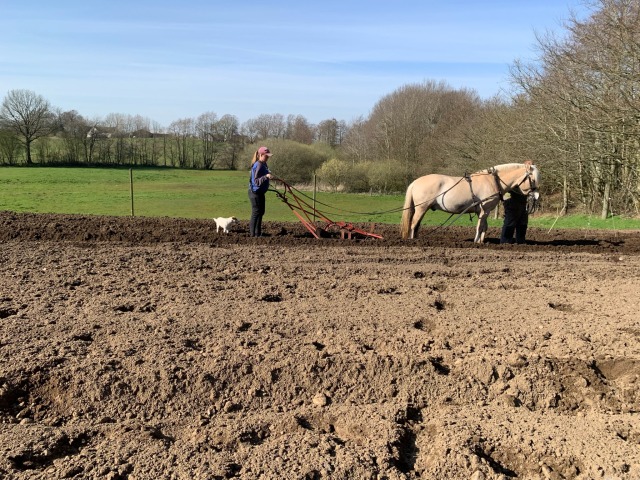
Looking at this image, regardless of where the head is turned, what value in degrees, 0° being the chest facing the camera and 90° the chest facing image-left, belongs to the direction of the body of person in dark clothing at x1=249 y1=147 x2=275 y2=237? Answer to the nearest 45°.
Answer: approximately 270°

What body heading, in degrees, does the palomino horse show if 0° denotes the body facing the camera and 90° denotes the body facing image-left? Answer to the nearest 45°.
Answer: approximately 270°

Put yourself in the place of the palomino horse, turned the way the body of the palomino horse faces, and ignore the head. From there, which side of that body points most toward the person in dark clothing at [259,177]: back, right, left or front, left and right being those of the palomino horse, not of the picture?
back

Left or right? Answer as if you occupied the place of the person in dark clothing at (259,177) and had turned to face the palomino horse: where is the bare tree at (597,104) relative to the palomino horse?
left

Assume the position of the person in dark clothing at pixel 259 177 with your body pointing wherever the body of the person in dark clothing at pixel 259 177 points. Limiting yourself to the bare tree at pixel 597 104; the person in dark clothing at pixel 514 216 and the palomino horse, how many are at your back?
0

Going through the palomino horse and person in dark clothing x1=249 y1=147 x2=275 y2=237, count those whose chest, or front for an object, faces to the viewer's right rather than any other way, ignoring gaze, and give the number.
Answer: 2

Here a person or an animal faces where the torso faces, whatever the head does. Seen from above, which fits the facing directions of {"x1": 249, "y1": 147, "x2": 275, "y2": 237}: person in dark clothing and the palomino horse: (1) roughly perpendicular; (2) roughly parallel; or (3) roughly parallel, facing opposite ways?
roughly parallel

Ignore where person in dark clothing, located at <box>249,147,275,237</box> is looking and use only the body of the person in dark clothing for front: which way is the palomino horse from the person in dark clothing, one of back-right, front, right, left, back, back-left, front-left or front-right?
front

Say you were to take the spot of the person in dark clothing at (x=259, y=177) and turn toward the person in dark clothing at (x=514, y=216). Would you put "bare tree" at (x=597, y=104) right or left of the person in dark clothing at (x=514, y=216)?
left

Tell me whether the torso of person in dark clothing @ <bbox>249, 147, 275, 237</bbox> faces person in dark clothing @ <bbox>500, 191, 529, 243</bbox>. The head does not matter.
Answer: yes
